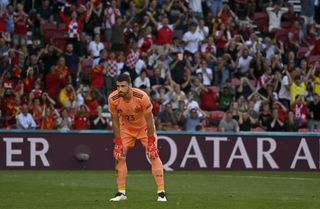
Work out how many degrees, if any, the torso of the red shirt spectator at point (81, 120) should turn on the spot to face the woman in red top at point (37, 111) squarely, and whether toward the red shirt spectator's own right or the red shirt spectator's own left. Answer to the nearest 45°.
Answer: approximately 90° to the red shirt spectator's own right

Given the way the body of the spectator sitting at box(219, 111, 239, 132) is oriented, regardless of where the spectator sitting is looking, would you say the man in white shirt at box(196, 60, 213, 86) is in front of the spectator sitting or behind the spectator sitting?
behind

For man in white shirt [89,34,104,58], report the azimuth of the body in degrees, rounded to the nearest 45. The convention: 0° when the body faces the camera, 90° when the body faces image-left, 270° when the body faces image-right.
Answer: approximately 0°

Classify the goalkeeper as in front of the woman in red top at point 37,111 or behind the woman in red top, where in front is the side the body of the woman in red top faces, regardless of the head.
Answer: in front

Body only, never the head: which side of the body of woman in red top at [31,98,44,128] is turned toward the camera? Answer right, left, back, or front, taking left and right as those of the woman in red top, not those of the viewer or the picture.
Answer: front

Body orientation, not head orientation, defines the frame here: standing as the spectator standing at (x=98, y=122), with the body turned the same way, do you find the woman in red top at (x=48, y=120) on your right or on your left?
on your right

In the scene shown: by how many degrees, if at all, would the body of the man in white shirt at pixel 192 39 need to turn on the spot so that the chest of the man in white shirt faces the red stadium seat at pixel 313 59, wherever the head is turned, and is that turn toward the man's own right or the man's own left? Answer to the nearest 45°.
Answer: approximately 90° to the man's own left

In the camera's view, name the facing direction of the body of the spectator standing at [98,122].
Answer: toward the camera

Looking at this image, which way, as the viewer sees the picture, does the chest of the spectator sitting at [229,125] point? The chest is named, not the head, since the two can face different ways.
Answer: toward the camera

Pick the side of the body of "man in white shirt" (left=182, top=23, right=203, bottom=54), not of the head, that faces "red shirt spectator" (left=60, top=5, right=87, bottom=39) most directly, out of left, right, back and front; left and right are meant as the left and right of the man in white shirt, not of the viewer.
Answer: right
